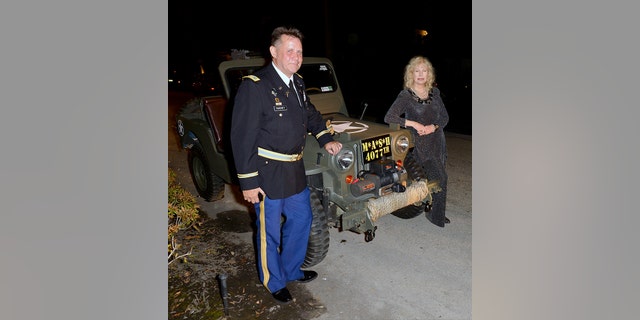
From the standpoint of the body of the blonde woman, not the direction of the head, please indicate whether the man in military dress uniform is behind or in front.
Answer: in front

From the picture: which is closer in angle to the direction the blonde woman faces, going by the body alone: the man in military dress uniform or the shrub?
the man in military dress uniform

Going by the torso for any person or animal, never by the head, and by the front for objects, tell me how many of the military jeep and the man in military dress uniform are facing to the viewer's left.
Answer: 0

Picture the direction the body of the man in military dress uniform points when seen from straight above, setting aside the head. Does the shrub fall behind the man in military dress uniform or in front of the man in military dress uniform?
behind

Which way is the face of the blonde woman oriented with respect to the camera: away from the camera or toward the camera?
toward the camera

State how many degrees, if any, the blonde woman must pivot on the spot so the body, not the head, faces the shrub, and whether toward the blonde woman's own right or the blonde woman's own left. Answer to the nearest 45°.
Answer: approximately 90° to the blonde woman's own right

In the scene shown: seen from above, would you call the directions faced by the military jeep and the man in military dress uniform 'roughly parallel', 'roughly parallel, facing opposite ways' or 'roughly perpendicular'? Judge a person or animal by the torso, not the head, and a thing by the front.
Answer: roughly parallel

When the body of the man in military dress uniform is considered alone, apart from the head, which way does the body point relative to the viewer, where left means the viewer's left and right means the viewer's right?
facing the viewer and to the right of the viewer

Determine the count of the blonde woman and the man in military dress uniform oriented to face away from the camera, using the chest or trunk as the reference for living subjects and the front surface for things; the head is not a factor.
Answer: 0

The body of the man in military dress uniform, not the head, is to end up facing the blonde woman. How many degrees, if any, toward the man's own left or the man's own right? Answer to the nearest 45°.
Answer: approximately 90° to the man's own left

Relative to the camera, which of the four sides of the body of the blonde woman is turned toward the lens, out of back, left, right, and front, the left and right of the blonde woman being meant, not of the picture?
front

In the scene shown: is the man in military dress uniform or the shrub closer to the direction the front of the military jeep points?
the man in military dress uniform
